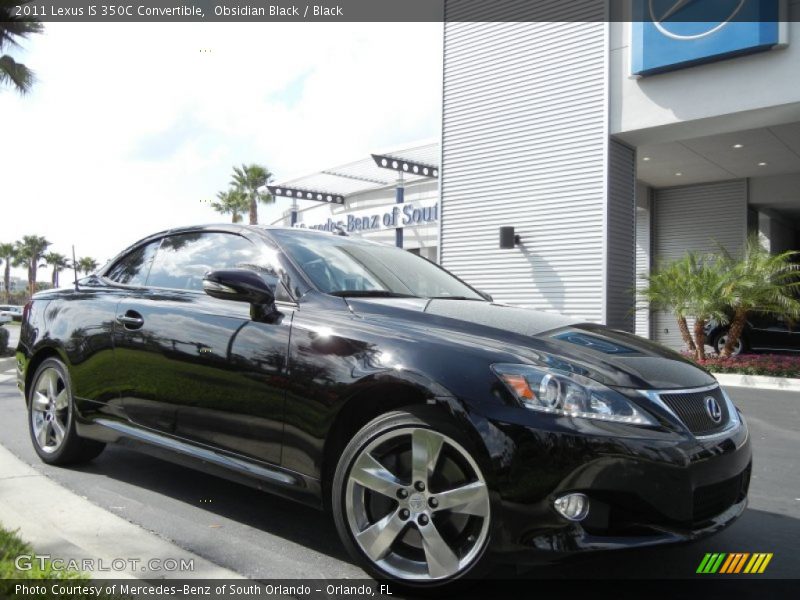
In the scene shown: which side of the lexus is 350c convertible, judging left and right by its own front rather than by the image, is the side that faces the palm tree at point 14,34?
back

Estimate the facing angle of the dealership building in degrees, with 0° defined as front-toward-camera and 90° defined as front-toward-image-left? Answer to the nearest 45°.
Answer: approximately 45°

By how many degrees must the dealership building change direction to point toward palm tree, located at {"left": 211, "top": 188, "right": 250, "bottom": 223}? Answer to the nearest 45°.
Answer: approximately 90° to its right

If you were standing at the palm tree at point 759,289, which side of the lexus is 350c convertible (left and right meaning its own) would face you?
left

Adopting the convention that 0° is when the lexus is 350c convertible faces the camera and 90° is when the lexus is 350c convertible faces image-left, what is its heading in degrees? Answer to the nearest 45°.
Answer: approximately 315°

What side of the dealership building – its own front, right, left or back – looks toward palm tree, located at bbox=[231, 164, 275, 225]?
right
